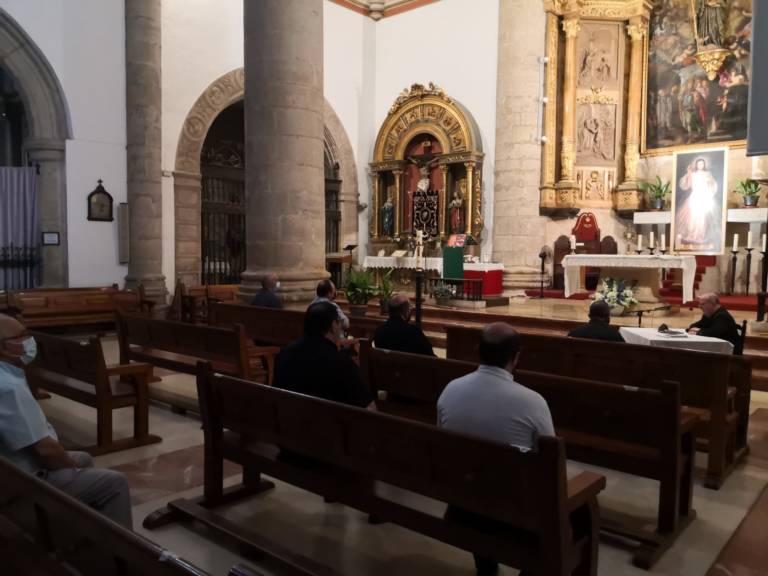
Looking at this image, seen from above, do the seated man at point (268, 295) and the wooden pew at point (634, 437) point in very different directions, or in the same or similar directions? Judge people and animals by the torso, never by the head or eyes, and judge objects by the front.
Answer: same or similar directions

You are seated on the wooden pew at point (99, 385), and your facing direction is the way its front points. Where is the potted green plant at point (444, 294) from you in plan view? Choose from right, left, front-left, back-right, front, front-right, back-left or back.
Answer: front

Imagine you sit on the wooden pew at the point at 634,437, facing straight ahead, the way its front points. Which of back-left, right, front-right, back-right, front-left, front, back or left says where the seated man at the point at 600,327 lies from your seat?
front-left

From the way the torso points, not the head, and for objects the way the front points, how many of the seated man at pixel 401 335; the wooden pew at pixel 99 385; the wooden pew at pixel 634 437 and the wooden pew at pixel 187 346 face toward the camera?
0

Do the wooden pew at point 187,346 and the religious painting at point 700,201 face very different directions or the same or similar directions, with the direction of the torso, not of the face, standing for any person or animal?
very different directions

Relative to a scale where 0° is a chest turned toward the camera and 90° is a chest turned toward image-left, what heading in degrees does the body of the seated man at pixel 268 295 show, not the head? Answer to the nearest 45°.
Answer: approximately 225°

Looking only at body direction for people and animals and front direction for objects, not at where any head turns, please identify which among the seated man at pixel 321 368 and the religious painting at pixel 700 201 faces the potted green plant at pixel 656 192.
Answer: the seated man

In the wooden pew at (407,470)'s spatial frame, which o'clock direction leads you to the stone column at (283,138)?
The stone column is roughly at 10 o'clock from the wooden pew.

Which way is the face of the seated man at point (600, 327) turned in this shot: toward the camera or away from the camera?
away from the camera

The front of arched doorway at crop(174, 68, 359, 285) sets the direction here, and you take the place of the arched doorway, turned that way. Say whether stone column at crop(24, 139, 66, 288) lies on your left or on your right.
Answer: on your right

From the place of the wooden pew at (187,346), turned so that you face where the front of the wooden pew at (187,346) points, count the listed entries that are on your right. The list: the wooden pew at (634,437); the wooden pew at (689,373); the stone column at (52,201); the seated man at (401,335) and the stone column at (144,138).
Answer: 3

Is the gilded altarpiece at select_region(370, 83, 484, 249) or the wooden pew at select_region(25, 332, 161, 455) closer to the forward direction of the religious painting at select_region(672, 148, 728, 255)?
the wooden pew

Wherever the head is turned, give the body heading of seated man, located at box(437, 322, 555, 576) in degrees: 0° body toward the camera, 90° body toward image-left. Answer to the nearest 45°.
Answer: approximately 225°

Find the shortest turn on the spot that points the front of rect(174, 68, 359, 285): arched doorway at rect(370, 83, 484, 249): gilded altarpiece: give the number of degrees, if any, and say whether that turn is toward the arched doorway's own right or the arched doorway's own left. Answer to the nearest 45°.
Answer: approximately 45° to the arched doorway's own left

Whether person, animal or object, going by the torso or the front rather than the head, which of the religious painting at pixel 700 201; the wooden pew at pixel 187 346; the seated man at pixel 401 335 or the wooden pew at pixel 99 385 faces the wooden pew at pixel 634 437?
the religious painting

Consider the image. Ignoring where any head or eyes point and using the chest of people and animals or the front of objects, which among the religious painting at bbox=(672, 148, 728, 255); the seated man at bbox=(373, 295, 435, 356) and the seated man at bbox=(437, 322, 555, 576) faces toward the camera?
the religious painting

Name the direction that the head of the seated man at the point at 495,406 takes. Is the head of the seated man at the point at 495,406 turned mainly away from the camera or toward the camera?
away from the camera

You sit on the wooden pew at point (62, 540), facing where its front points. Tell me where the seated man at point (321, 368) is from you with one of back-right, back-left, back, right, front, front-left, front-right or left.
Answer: front

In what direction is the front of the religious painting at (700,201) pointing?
toward the camera
